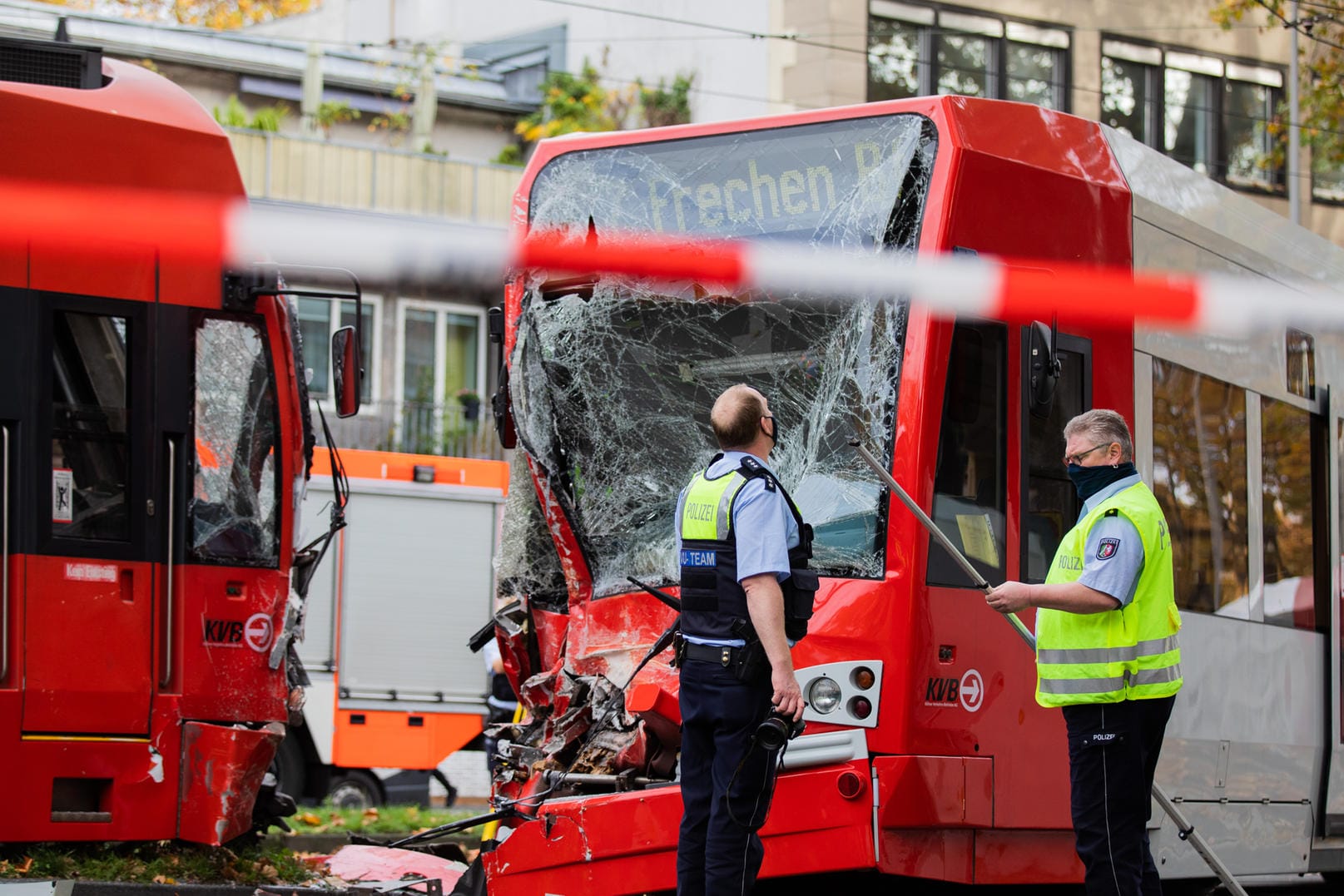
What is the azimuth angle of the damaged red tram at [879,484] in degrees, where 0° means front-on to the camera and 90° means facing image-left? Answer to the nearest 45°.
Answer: approximately 45°

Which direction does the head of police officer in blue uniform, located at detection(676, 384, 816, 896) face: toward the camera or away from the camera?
away from the camera

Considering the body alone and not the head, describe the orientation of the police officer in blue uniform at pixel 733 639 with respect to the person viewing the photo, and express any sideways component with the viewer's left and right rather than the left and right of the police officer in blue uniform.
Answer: facing away from the viewer and to the right of the viewer

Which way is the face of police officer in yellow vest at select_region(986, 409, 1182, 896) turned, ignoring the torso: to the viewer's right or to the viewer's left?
to the viewer's left

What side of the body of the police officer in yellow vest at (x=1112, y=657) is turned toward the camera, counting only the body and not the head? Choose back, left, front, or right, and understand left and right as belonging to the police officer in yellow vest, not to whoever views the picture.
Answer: left

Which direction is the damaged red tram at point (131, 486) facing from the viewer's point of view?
to the viewer's right
